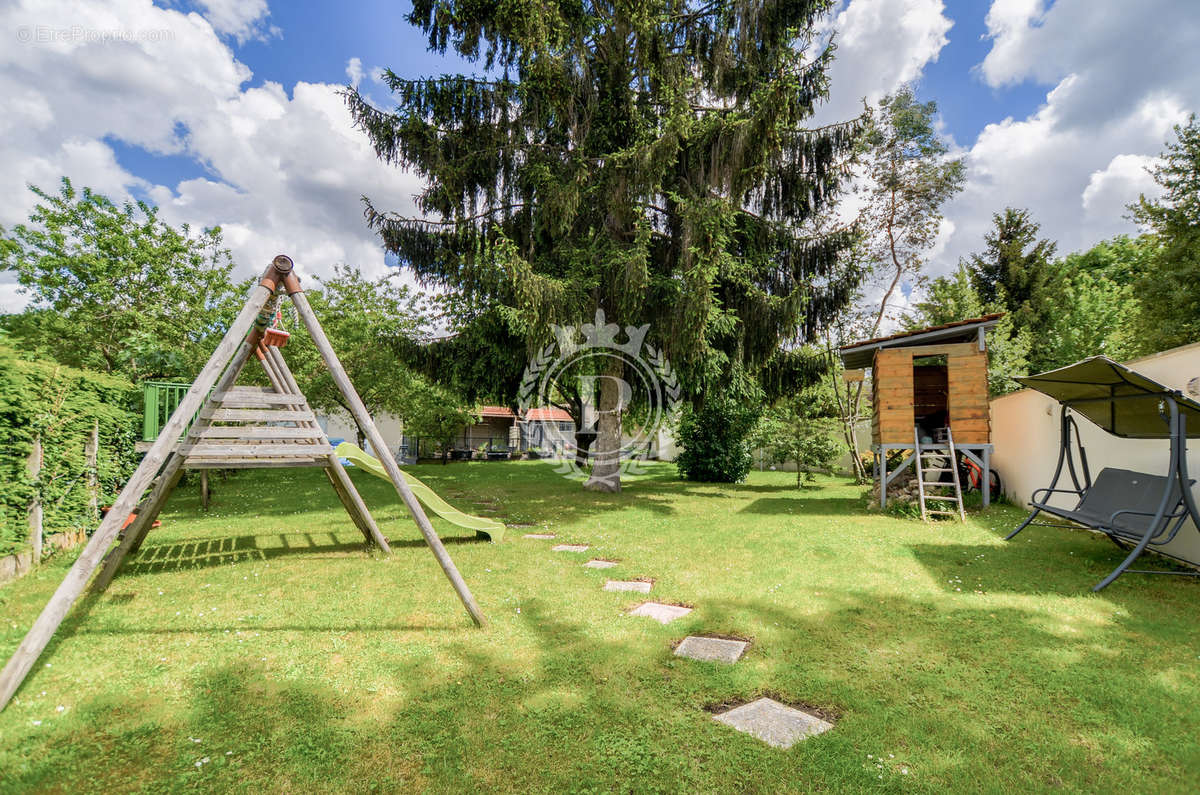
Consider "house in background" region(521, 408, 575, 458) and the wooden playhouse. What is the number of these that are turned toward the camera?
2

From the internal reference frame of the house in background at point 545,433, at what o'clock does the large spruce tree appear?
The large spruce tree is roughly at 12 o'clock from the house in background.

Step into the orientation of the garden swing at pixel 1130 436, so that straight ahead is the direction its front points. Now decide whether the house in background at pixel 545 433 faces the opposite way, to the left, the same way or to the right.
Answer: to the left

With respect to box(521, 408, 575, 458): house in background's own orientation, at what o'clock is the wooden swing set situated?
The wooden swing set is roughly at 12 o'clock from the house in background.

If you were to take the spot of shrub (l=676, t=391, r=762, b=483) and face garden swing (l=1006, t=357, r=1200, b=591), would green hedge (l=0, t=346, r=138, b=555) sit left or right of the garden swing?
right

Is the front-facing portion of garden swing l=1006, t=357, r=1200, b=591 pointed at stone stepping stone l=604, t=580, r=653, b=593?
yes

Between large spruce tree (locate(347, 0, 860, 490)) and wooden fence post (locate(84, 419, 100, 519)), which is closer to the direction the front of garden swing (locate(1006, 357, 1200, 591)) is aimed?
the wooden fence post

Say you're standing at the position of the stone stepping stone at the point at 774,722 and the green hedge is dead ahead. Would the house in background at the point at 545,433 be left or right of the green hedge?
right
